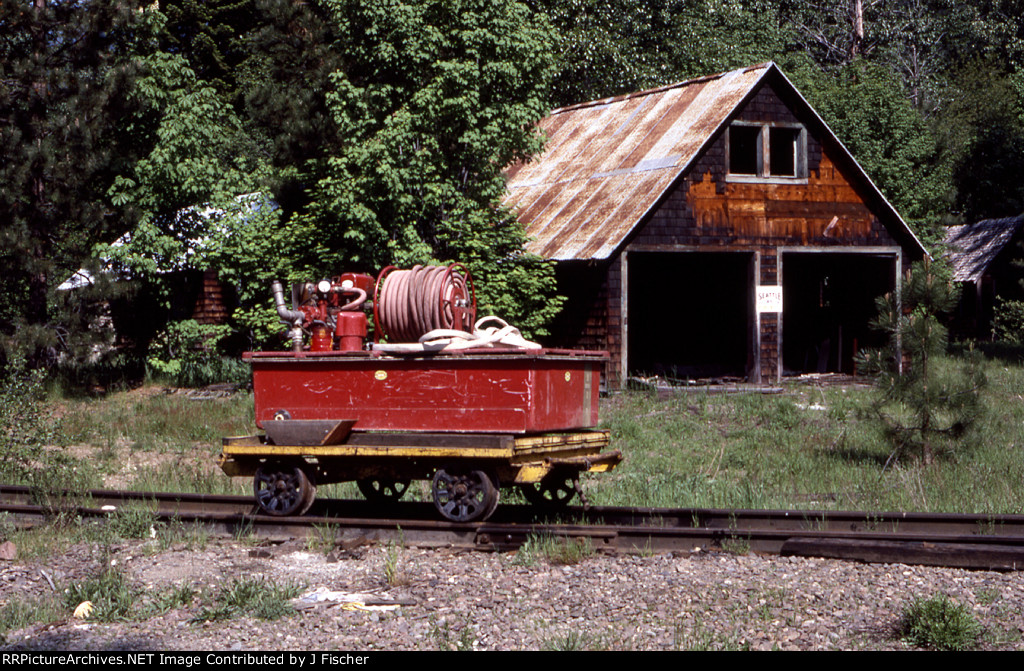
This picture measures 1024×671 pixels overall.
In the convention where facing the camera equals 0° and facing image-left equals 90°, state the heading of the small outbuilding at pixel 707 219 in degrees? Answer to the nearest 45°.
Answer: approximately 315°

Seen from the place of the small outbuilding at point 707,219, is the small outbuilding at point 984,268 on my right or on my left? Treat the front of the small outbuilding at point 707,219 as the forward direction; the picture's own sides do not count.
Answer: on my left

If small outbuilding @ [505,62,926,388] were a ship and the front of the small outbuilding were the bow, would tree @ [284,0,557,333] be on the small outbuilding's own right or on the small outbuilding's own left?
on the small outbuilding's own right

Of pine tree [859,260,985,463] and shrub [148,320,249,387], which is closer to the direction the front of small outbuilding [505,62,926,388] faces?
the pine tree

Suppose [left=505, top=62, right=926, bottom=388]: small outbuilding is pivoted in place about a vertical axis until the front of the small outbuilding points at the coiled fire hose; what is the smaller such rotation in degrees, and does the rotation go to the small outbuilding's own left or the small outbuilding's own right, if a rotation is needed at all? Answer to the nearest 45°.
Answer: approximately 45° to the small outbuilding's own right

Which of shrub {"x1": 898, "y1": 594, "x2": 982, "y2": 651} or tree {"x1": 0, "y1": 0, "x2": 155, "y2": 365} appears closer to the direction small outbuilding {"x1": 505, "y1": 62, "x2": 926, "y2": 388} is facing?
the shrub

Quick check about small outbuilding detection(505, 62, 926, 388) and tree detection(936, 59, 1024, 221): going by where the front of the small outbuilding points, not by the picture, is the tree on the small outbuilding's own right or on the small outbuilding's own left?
on the small outbuilding's own left

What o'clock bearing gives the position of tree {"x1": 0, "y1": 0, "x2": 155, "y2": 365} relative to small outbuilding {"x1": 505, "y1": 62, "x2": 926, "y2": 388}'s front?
The tree is roughly at 4 o'clock from the small outbuilding.
